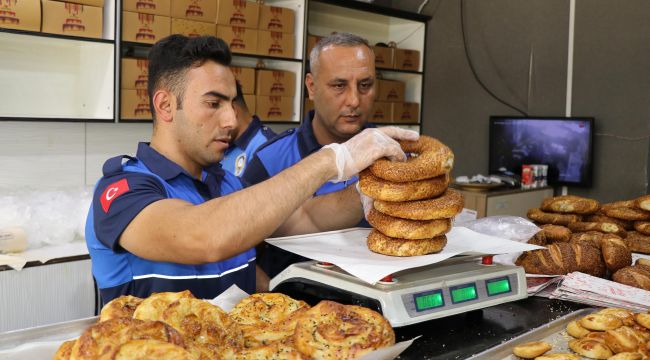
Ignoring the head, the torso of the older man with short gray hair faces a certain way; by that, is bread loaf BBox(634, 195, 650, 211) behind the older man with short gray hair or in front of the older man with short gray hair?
in front

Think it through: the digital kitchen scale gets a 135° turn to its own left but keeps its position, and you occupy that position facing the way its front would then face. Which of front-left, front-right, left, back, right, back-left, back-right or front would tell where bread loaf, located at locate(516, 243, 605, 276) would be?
front-right

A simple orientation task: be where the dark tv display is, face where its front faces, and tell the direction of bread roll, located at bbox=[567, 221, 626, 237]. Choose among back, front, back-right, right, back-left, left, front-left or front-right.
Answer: front-left

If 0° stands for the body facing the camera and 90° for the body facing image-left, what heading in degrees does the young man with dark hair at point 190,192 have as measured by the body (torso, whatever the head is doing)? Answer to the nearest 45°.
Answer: approximately 315°

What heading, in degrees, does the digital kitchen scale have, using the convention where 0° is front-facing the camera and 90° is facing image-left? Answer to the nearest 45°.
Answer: approximately 315°

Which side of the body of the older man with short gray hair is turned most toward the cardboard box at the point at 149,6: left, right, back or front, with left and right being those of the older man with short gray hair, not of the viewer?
back

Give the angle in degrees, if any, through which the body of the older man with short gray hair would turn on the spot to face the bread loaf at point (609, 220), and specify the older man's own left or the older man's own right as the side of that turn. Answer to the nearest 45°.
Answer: approximately 45° to the older man's own left
